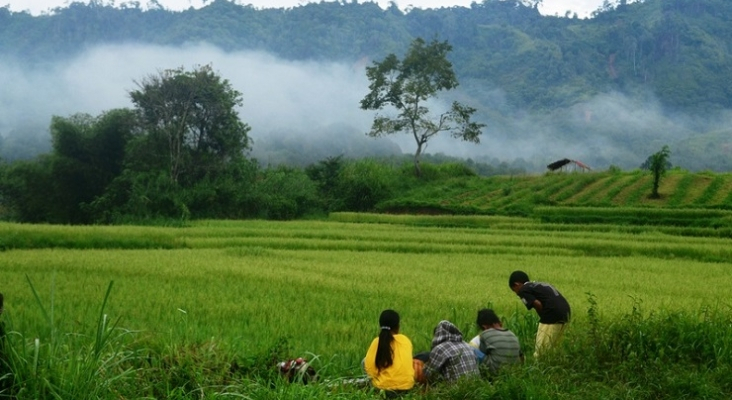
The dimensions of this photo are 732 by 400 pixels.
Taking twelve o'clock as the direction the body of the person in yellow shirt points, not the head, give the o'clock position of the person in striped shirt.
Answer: The person in striped shirt is roughly at 2 o'clock from the person in yellow shirt.

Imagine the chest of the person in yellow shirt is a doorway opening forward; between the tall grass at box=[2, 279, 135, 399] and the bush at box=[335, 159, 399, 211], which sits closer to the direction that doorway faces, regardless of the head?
the bush

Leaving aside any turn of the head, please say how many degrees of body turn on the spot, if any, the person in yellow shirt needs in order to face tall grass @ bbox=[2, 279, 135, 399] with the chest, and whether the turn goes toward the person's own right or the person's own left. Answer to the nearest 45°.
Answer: approximately 135° to the person's own left

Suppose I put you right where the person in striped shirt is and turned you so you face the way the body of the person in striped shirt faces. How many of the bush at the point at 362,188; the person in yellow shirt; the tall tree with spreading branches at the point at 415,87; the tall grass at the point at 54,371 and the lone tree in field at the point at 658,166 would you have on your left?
2

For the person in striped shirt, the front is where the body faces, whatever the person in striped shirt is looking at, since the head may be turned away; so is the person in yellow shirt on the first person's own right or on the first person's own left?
on the first person's own left

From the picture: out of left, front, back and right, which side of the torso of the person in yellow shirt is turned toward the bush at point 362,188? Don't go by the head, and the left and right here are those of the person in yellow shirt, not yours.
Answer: front

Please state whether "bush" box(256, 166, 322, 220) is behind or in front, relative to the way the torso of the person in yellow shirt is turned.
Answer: in front

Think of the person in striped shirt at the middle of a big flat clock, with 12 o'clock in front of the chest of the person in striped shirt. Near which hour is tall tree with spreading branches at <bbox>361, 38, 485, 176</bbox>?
The tall tree with spreading branches is roughly at 1 o'clock from the person in striped shirt.

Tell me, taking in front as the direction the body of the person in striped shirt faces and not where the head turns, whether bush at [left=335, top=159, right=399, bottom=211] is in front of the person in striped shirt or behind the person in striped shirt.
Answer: in front

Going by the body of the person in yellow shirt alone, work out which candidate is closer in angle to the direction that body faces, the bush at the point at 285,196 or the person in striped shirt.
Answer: the bush

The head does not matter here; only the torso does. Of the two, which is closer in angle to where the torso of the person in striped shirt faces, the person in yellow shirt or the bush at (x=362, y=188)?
the bush

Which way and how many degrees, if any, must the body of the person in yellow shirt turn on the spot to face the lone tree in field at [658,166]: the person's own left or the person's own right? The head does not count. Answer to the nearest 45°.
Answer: approximately 45° to the person's own right

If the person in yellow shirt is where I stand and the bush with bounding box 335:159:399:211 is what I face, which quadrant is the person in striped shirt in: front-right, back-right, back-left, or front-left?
front-right

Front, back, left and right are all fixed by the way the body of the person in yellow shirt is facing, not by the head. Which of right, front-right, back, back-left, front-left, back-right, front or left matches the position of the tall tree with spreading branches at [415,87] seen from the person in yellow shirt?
front

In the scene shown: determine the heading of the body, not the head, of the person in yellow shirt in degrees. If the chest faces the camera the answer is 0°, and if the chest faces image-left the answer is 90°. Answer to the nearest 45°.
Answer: approximately 180°

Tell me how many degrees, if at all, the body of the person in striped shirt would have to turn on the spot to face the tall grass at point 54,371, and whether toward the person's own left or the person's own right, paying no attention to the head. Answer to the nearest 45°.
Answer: approximately 90° to the person's own left

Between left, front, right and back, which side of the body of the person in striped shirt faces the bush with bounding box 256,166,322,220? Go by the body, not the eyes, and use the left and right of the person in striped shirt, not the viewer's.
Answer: front

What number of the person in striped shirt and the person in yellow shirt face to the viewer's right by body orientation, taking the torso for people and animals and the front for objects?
0
